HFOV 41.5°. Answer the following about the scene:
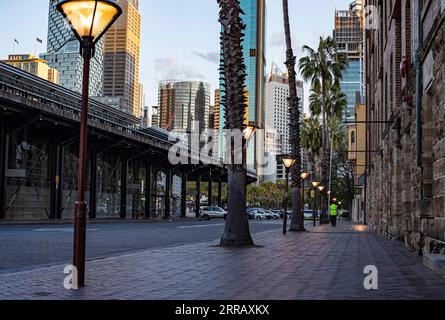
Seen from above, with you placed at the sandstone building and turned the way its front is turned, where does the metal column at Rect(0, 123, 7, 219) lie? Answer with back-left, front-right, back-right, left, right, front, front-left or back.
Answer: front-right

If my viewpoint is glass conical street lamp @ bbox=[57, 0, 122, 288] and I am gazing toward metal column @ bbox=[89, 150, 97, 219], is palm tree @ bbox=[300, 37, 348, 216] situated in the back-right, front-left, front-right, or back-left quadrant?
front-right

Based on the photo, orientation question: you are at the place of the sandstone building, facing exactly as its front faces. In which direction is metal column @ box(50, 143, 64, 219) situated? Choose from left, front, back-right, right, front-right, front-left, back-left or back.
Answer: front-right

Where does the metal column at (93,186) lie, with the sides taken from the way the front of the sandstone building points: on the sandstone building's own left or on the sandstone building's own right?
on the sandstone building's own right

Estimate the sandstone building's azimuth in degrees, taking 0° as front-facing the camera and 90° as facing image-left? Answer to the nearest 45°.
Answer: approximately 90°

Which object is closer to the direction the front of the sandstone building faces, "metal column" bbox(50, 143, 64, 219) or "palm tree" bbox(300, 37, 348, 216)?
the metal column

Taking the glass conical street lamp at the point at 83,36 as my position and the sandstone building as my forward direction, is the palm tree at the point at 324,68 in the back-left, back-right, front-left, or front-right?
front-left

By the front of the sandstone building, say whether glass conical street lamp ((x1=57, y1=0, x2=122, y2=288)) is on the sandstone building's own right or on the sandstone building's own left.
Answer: on the sandstone building's own left
